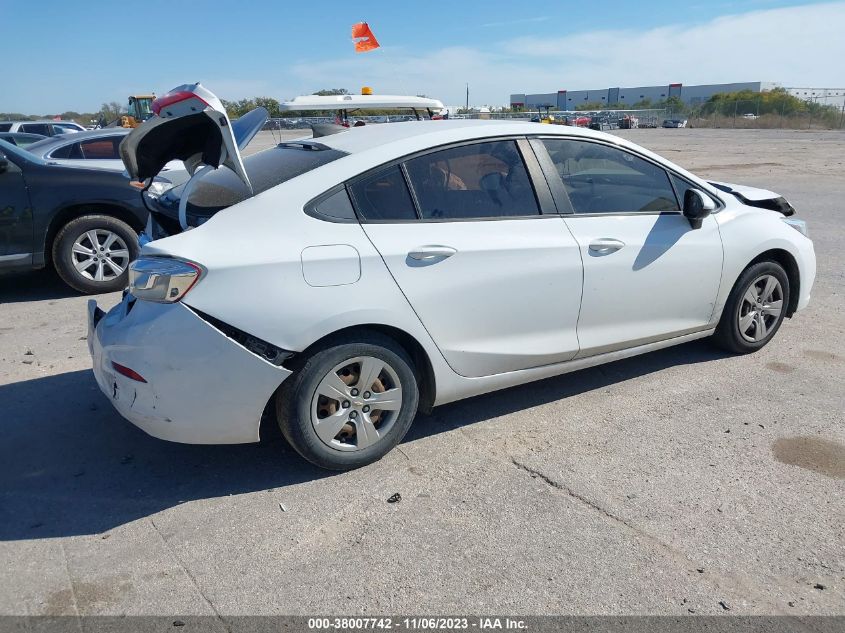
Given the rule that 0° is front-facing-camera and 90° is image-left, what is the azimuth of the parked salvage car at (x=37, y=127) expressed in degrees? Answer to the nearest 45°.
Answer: approximately 270°

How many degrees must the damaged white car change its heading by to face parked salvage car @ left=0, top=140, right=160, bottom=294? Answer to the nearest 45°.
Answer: approximately 90° to its left

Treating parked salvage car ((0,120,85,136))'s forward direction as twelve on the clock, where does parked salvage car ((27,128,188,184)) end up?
parked salvage car ((27,128,188,184)) is roughly at 3 o'clock from parked salvage car ((0,120,85,136)).

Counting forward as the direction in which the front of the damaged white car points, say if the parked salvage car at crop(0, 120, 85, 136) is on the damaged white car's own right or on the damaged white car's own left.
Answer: on the damaged white car's own left

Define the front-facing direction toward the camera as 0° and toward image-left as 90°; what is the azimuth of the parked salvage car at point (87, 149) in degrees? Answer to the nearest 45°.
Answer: approximately 315°

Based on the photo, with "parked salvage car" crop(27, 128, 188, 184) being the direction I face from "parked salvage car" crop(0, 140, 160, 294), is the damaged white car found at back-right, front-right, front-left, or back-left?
back-right

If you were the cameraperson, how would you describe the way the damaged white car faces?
facing away from the viewer and to the right of the viewer

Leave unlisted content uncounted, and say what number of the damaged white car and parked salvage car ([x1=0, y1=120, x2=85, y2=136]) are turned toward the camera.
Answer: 0

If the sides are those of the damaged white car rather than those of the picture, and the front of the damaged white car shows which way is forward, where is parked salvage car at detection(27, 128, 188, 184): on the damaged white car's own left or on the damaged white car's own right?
on the damaged white car's own left

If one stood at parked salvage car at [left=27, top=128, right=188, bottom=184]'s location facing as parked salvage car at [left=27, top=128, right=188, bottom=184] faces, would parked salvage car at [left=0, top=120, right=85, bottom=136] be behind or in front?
behind

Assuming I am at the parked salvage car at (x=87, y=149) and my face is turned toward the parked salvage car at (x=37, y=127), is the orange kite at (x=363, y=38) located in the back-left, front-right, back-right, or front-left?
back-right
